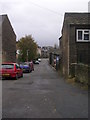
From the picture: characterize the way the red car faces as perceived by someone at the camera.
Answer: facing away from the viewer and to the right of the viewer

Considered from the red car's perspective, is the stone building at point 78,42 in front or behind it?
in front
